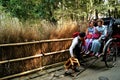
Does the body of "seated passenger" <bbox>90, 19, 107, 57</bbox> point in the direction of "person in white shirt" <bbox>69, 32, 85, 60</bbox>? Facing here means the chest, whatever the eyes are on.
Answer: yes

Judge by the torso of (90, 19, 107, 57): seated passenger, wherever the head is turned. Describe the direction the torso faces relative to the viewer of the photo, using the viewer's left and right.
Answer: facing the viewer and to the left of the viewer
